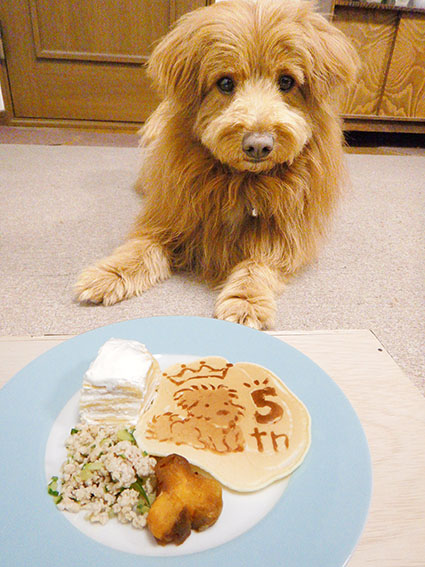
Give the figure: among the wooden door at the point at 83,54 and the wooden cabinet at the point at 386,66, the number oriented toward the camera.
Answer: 2

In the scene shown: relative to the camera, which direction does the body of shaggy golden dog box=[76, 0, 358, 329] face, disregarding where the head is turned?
toward the camera

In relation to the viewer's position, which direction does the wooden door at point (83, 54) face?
facing the viewer

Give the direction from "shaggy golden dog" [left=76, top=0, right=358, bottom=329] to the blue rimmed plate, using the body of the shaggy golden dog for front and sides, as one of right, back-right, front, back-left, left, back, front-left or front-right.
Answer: front

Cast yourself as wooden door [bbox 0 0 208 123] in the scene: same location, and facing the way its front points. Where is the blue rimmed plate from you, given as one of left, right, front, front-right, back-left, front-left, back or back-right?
front

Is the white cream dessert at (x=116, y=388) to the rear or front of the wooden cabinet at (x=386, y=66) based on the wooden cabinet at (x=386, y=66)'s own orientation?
to the front

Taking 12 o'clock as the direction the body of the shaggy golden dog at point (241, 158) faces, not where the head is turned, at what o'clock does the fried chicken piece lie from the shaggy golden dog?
The fried chicken piece is roughly at 12 o'clock from the shaggy golden dog.

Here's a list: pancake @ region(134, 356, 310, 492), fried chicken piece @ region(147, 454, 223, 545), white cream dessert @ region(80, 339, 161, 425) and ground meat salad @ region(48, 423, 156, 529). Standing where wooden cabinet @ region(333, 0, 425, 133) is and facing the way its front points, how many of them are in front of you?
4

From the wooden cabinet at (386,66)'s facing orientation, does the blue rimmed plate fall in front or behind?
in front

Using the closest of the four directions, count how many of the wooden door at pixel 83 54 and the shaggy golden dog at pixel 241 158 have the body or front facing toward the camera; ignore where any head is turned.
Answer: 2

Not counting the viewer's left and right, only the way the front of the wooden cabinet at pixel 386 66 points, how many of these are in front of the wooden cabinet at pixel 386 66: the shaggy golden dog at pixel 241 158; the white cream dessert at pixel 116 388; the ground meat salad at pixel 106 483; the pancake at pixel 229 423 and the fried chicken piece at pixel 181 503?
5

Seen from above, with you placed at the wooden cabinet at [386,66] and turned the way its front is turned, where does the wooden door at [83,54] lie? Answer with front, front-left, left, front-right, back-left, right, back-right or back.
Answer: right

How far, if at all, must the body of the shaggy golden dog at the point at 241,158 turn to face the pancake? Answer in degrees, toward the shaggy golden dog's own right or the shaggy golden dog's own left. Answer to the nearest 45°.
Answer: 0° — it already faces it

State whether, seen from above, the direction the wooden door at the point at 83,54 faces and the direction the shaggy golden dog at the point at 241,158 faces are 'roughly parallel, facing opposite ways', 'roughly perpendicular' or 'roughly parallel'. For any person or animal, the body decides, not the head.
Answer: roughly parallel

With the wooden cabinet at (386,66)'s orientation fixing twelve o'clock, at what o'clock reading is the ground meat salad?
The ground meat salad is roughly at 12 o'clock from the wooden cabinet.
